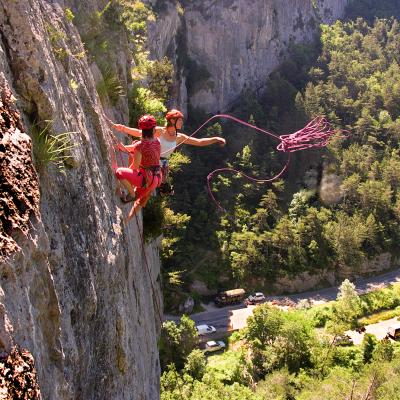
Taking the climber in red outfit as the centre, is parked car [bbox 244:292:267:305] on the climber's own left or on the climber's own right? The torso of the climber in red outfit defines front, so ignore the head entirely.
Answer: on the climber's own right

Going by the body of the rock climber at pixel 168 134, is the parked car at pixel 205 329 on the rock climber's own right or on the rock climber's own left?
on the rock climber's own left

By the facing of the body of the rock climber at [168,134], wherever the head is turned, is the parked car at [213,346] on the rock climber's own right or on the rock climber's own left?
on the rock climber's own left

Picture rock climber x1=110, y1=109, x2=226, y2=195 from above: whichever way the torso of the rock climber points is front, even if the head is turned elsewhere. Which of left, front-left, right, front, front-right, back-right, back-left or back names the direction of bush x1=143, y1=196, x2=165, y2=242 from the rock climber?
back-left

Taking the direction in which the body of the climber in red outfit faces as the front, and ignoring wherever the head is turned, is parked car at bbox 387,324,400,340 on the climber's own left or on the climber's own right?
on the climber's own right

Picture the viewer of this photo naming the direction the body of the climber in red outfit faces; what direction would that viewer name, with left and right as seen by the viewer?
facing away from the viewer and to the left of the viewer

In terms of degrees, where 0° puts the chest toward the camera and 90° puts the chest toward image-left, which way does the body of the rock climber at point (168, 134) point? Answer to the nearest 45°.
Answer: approximately 315°

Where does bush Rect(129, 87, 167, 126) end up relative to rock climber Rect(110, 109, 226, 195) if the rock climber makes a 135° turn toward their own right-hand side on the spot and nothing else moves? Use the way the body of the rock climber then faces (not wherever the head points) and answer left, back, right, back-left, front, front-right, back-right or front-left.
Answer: right

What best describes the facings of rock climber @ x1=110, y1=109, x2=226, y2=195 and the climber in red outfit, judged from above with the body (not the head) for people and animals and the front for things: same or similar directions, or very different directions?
very different directions

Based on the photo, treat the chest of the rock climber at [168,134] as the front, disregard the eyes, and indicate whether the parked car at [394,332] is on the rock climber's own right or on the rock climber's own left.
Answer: on the rock climber's own left
